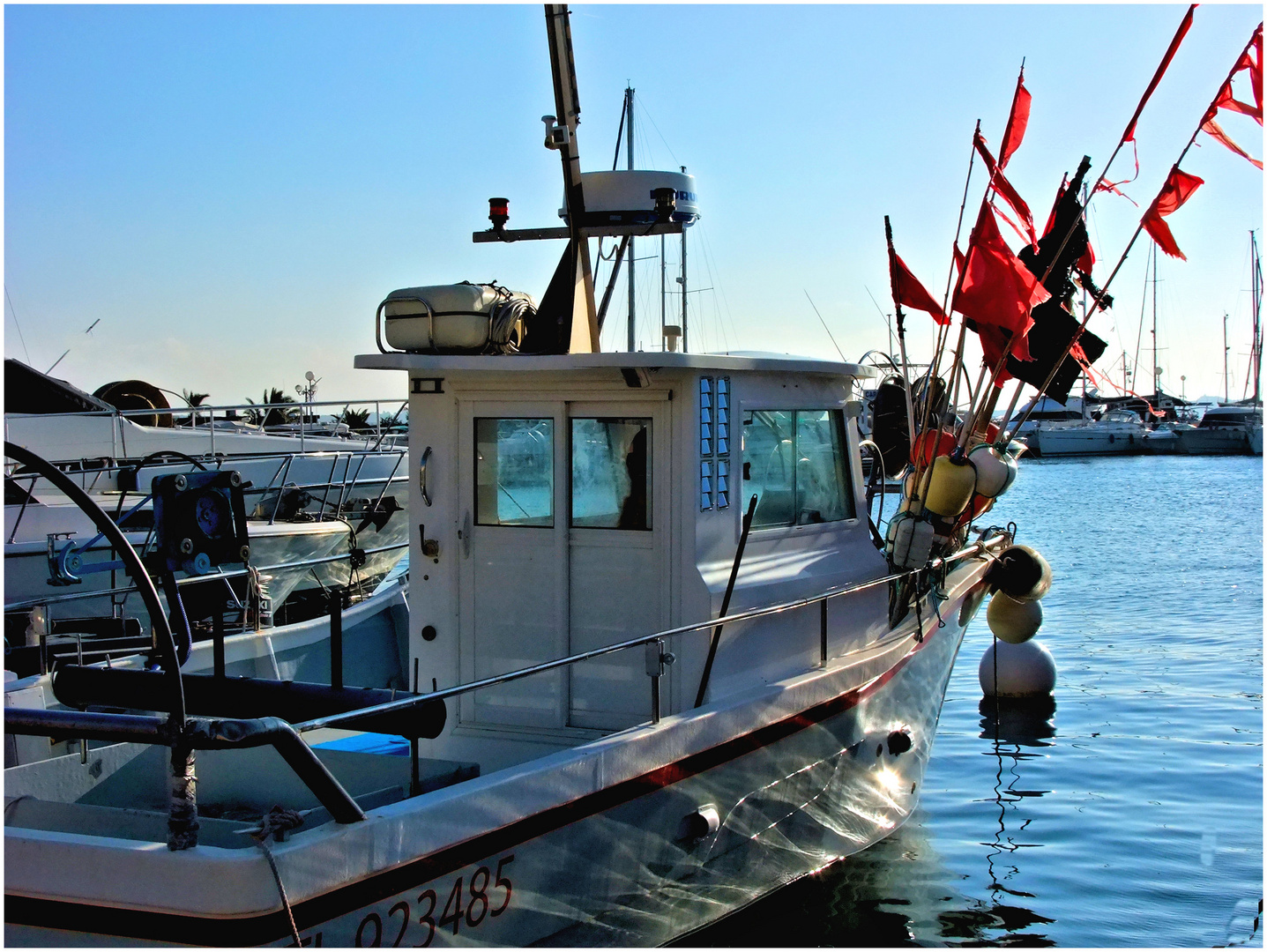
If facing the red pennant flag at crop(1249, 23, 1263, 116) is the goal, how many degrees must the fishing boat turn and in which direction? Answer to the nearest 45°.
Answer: approximately 45° to its right

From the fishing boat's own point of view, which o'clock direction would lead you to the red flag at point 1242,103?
The red flag is roughly at 1 o'clock from the fishing boat.

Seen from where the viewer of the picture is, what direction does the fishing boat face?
facing away from the viewer and to the right of the viewer
